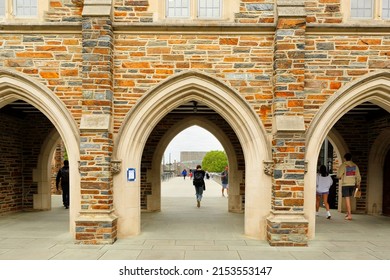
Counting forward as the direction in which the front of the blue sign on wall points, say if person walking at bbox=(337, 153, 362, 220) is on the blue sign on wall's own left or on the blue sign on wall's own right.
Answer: on the blue sign on wall's own left

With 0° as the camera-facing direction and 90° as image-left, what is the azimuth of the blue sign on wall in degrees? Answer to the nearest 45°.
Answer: approximately 0°
